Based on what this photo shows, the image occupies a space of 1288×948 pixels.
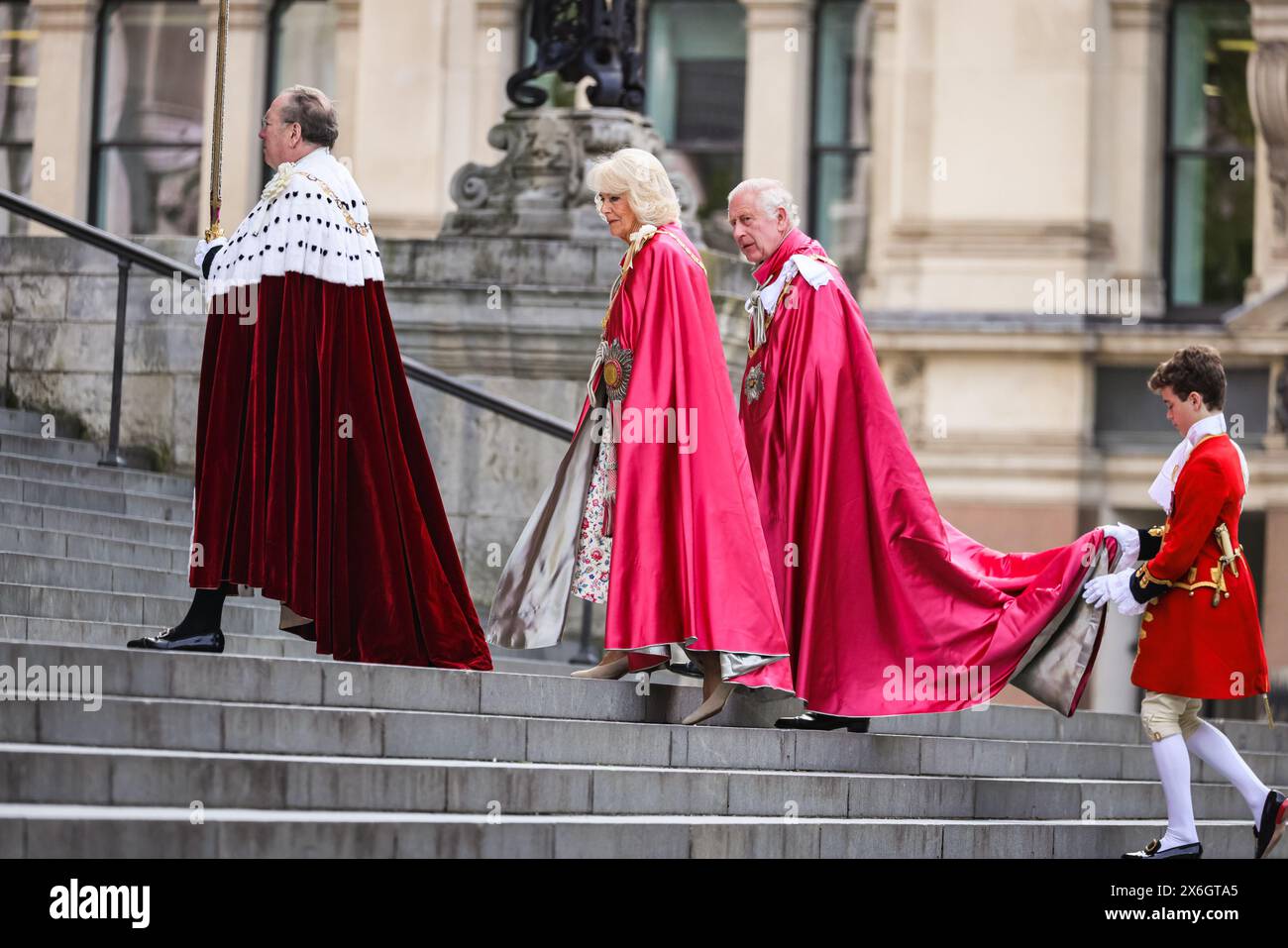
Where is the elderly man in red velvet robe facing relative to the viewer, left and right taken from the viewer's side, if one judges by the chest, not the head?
facing to the left of the viewer

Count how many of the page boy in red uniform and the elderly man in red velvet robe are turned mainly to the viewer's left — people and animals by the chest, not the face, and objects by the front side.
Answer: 2

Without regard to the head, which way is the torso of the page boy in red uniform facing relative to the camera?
to the viewer's left

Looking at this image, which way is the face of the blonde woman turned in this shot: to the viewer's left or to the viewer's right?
to the viewer's left

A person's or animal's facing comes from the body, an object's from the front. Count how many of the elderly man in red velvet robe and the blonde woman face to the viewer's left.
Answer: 2

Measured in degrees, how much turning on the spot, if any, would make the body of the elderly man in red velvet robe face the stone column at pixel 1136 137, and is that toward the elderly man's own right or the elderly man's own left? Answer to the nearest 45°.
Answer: approximately 135° to the elderly man's own right

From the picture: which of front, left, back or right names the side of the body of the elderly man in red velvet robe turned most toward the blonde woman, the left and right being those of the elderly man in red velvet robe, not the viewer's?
back

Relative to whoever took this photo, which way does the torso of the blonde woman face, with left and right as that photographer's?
facing to the left of the viewer

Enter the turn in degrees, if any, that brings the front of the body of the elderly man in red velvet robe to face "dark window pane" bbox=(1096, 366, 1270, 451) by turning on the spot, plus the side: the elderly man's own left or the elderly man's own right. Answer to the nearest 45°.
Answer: approximately 135° to the elderly man's own right

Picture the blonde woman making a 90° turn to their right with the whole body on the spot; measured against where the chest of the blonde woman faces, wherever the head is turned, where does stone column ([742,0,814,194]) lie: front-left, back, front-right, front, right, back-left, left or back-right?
front
